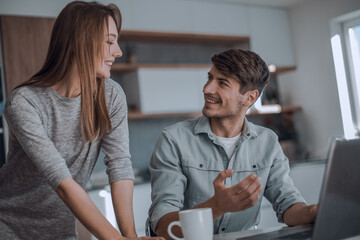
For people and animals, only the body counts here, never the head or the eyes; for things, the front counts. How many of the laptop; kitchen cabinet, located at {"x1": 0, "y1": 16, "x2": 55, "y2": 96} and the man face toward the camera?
2

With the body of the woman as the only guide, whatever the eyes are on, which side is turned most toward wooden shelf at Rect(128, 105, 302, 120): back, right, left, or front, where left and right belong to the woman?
left

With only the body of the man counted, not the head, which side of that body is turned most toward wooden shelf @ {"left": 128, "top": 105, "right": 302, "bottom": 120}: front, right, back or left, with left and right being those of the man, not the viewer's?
back

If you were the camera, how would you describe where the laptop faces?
facing away from the viewer and to the left of the viewer

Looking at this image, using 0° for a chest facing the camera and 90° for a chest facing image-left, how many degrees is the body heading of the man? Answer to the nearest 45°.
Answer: approximately 0°

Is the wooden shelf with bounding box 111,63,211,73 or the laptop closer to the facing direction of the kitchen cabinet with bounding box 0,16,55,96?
the laptop

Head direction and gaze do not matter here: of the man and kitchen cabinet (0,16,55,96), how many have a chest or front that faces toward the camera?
2

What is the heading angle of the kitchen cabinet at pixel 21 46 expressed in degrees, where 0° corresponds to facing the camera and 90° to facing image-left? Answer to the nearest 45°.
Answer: approximately 0°

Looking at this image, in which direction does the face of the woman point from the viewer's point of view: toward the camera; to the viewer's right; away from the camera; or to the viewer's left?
to the viewer's right

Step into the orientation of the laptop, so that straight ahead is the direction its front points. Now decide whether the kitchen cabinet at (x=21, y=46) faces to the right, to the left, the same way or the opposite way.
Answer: the opposite way

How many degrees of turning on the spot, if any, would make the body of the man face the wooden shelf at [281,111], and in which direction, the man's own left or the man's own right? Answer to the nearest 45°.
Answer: approximately 180°
